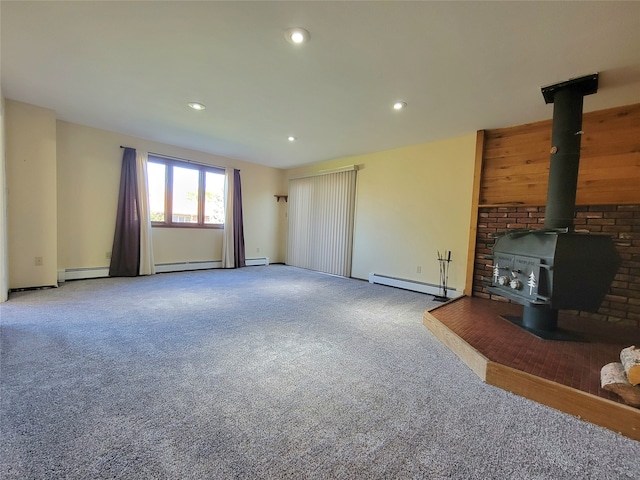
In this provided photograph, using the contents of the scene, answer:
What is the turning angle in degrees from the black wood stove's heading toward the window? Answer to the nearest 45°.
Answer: approximately 45° to its right

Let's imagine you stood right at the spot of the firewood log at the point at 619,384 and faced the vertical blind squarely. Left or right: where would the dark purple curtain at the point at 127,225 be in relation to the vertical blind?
left

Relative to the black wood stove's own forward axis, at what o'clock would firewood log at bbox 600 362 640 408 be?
The firewood log is roughly at 10 o'clock from the black wood stove.

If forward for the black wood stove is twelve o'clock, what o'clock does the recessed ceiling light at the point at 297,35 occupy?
The recessed ceiling light is roughly at 12 o'clock from the black wood stove.

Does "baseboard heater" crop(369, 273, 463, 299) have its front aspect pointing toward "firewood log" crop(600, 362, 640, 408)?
no

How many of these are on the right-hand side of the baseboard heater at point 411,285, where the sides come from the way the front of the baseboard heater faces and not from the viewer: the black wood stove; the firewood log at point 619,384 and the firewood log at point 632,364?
0

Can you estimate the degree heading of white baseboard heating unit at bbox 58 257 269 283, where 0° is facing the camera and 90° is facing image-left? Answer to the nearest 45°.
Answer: approximately 315°

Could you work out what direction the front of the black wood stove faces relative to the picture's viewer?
facing the viewer and to the left of the viewer

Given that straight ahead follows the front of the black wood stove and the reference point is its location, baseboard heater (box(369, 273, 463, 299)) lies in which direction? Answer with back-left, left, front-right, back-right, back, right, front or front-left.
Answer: right

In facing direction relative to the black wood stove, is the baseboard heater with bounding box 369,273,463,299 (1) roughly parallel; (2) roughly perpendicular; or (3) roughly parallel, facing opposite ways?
roughly parallel

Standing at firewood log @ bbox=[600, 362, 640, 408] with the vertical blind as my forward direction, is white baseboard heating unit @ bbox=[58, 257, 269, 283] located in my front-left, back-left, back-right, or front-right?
front-left

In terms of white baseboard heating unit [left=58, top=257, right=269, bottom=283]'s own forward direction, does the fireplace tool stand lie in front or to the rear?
in front

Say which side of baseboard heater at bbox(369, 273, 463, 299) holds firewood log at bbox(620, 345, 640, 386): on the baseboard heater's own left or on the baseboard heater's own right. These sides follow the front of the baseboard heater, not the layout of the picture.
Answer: on the baseboard heater's own left

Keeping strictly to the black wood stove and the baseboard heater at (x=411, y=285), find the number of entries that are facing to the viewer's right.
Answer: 0
